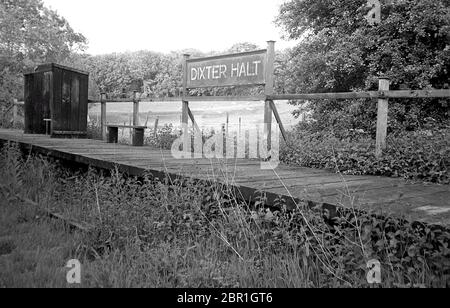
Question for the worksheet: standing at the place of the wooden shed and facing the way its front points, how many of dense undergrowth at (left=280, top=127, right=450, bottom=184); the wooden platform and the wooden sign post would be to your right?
0

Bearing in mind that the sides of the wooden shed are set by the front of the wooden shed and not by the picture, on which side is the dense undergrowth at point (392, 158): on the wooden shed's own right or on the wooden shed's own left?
on the wooden shed's own left

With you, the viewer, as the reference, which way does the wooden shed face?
facing the viewer and to the left of the viewer

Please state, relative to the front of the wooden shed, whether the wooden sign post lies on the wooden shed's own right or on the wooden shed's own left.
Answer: on the wooden shed's own left
